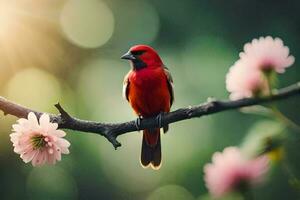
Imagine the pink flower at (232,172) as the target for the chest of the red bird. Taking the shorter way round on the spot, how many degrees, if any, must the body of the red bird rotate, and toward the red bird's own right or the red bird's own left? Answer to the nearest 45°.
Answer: approximately 90° to the red bird's own left

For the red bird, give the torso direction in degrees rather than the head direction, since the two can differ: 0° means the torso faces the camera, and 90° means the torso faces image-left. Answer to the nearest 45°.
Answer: approximately 0°
